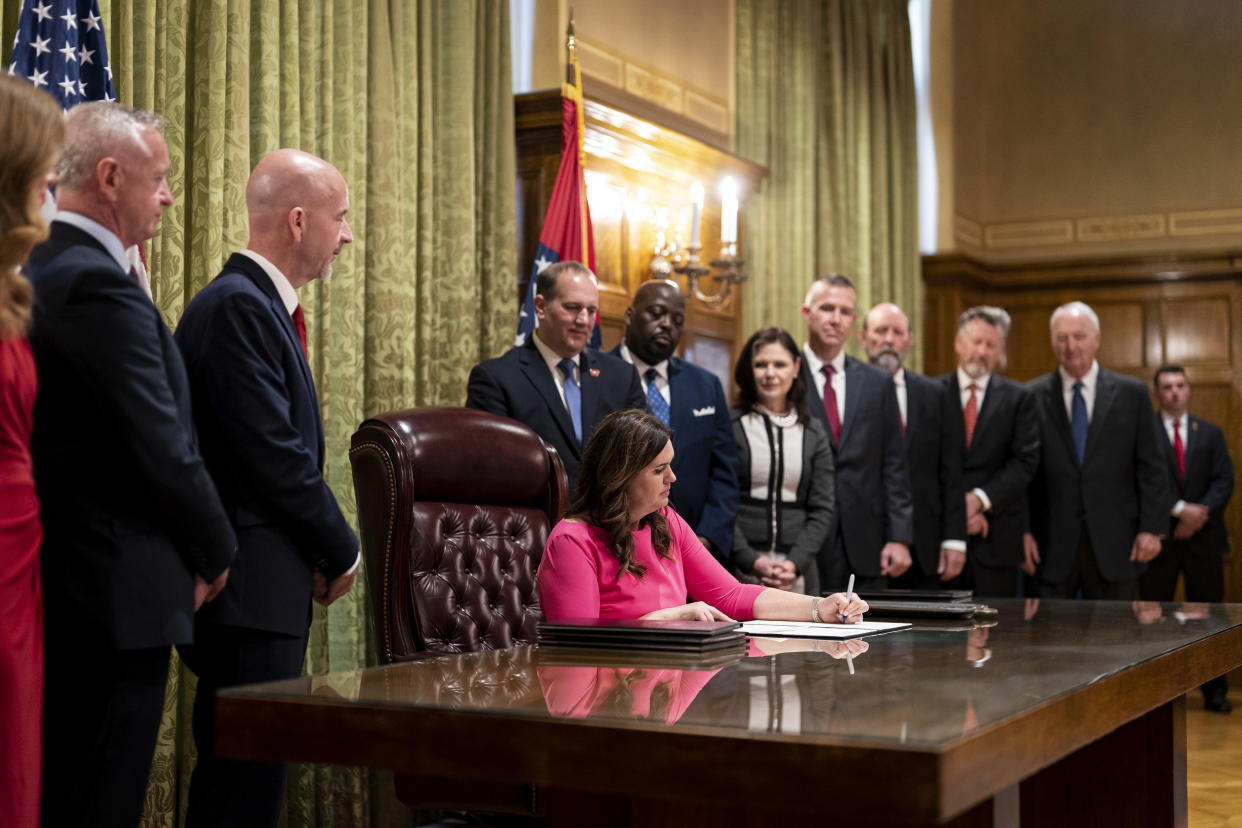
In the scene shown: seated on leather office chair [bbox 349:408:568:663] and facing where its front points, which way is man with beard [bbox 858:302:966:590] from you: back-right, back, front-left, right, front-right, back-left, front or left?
left

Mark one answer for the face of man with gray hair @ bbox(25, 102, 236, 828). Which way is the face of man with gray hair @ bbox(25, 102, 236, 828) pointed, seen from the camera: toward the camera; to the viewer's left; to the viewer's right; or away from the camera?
to the viewer's right

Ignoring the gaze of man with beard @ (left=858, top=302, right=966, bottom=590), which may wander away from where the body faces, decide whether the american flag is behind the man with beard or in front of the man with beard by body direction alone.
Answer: in front

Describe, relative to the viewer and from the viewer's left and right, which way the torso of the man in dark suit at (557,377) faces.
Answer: facing the viewer and to the right of the viewer

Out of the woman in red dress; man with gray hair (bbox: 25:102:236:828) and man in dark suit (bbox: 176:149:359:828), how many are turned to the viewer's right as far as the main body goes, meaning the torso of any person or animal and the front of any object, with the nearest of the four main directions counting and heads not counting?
3

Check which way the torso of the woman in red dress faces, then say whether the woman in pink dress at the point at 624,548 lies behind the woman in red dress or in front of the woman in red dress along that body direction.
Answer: in front

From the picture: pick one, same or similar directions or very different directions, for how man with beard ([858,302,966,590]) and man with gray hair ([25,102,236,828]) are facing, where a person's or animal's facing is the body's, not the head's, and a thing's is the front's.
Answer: very different directions

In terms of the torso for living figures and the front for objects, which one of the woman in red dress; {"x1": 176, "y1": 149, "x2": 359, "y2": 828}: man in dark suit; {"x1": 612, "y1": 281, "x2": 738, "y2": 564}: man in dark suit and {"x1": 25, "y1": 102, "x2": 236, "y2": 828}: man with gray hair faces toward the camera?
{"x1": 612, "y1": 281, "x2": 738, "y2": 564}: man in dark suit

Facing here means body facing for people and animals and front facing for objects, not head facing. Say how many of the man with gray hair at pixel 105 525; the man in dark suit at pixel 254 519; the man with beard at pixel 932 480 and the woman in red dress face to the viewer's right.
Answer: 3

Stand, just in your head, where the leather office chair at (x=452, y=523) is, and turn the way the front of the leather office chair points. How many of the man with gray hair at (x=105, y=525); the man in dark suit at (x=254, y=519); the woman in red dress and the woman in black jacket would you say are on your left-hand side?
1

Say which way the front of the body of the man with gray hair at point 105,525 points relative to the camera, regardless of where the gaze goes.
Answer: to the viewer's right

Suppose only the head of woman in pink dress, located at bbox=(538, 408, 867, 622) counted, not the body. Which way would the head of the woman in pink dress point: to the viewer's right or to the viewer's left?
to the viewer's right

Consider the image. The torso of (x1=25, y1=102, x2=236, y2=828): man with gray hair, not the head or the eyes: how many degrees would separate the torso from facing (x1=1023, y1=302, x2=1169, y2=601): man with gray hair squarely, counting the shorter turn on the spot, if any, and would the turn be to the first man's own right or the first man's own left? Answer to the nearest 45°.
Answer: approximately 45° to the first man's own left

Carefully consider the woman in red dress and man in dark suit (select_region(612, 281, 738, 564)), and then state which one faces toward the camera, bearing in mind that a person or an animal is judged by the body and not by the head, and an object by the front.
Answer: the man in dark suit

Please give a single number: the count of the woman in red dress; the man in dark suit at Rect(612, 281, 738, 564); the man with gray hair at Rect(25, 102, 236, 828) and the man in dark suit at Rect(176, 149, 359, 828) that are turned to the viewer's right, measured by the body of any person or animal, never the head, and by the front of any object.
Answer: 3

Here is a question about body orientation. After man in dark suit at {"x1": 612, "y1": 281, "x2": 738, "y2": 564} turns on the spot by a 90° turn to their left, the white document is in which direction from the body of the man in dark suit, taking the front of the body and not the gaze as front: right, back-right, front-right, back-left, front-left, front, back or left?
right

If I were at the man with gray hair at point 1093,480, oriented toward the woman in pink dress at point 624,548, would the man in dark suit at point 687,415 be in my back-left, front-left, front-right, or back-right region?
front-right

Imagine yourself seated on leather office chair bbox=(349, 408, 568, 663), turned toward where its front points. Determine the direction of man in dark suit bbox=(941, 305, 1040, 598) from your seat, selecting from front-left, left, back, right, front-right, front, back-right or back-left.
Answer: left

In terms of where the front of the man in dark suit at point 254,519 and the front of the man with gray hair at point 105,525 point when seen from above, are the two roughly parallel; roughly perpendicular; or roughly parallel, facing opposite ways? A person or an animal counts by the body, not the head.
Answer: roughly parallel

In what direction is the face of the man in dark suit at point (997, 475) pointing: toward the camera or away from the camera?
toward the camera
